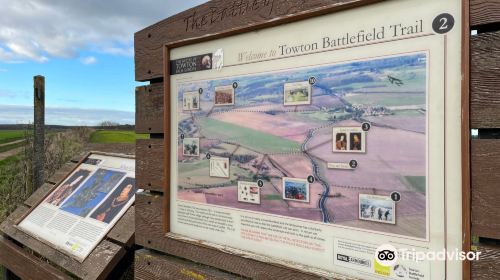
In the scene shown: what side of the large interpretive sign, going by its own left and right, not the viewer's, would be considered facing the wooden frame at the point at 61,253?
right

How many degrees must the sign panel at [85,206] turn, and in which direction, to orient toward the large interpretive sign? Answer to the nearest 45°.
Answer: approximately 45° to its left

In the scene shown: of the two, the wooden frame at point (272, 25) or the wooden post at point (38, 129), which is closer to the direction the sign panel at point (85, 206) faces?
the wooden frame

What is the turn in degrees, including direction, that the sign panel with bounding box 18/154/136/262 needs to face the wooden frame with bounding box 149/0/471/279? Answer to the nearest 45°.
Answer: approximately 45° to its left

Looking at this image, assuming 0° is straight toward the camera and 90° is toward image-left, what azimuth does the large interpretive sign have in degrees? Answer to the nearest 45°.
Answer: approximately 45°

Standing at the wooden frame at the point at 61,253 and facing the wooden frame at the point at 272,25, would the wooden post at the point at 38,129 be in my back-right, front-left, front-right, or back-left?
back-left
